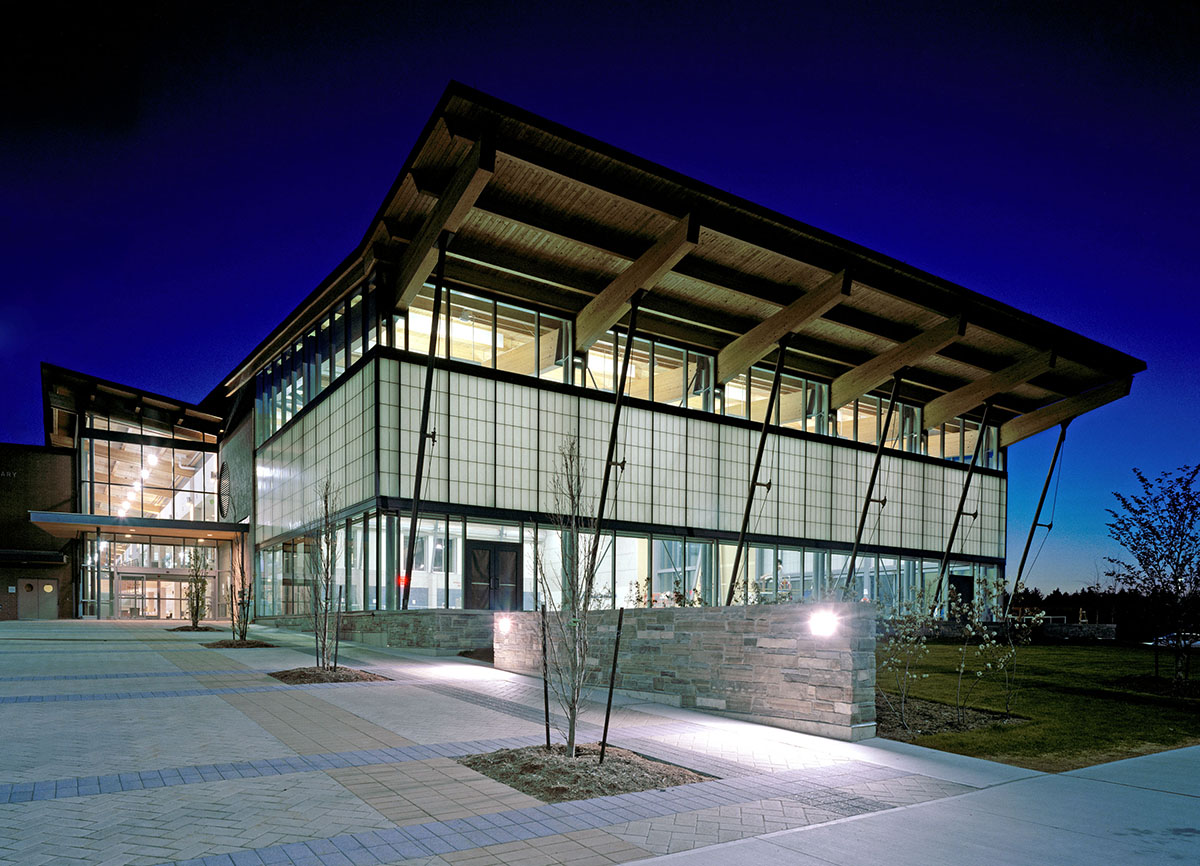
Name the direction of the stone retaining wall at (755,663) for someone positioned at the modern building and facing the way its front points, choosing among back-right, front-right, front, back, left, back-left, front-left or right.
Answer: front-right

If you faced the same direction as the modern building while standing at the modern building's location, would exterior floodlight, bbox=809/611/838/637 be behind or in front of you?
in front

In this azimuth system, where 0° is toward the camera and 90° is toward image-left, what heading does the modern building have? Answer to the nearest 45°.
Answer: approximately 315°
